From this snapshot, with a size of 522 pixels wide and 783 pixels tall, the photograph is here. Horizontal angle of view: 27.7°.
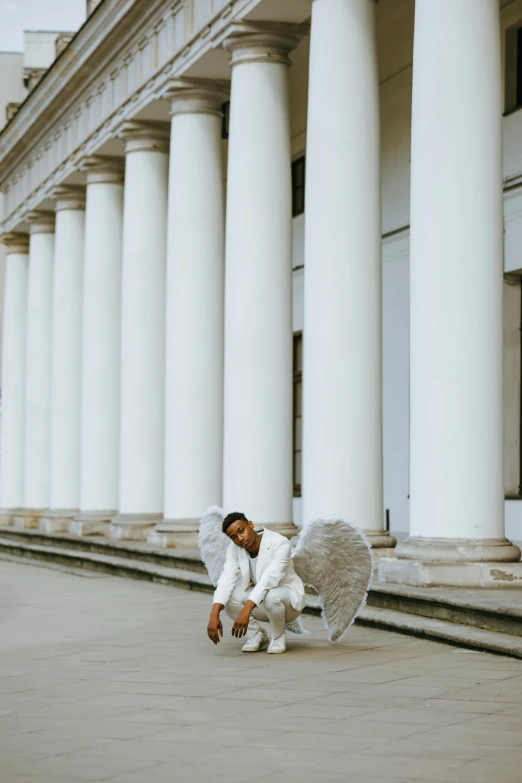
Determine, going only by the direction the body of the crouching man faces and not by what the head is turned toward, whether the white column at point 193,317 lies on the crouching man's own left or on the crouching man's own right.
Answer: on the crouching man's own right

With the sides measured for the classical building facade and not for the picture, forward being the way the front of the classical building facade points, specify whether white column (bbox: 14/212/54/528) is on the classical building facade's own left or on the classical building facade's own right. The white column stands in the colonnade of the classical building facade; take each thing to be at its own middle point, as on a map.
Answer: on the classical building facade's own right

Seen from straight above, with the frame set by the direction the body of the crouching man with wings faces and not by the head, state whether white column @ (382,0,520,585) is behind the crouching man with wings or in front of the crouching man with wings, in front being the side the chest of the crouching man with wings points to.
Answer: behind

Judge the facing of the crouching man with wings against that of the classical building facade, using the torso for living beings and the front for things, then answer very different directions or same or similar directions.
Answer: same or similar directions

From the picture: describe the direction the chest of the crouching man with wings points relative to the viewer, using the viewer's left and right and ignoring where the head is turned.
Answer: facing the viewer and to the left of the viewer

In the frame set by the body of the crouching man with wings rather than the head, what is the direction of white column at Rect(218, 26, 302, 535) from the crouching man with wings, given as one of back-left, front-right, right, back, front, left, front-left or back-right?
back-right
